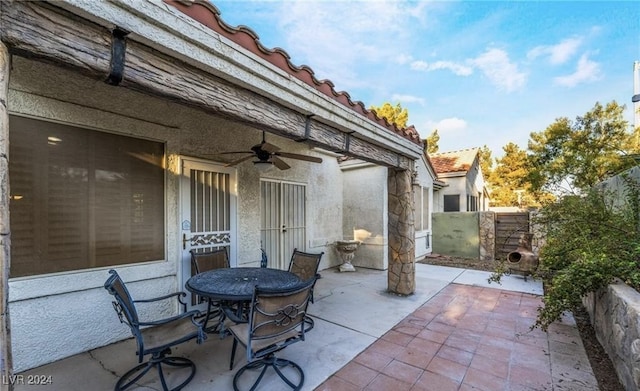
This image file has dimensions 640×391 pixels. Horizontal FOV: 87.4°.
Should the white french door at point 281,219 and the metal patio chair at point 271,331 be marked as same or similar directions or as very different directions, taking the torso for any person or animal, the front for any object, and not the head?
very different directions

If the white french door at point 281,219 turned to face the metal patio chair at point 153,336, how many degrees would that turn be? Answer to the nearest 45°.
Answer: approximately 45° to its right

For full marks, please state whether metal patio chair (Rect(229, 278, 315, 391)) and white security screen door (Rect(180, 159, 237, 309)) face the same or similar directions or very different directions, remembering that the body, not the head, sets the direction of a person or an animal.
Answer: very different directions

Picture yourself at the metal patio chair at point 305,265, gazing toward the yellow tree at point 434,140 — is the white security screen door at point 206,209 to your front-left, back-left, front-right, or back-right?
back-left

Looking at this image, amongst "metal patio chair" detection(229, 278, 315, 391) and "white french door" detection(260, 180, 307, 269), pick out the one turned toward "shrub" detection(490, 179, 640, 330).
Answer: the white french door

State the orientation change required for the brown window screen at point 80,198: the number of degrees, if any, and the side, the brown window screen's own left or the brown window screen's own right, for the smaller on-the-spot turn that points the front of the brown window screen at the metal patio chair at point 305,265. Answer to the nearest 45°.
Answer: approximately 45° to the brown window screen's own left

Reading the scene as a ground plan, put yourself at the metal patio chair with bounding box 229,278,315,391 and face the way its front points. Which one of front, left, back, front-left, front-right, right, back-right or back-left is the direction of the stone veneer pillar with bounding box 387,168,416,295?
right

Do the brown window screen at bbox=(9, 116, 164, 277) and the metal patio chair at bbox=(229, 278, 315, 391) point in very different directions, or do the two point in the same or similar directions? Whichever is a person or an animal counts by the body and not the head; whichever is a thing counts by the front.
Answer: very different directions

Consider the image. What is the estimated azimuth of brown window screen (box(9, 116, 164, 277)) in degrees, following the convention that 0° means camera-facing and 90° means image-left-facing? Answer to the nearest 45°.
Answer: approximately 315°

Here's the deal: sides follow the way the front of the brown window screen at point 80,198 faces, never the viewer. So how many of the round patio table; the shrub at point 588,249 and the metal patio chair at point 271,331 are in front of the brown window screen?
3

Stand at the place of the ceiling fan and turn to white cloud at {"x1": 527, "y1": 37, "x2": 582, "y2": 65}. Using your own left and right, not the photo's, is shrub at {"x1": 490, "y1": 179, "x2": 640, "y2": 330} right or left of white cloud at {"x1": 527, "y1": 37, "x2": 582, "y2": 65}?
right

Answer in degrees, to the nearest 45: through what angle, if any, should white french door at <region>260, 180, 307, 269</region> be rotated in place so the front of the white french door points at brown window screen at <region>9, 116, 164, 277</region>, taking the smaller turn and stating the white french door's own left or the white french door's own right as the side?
approximately 90° to the white french door's own right

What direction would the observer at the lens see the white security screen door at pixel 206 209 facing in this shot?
facing the viewer and to the right of the viewer

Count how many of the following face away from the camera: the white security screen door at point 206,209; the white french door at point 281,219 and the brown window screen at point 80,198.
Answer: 0
